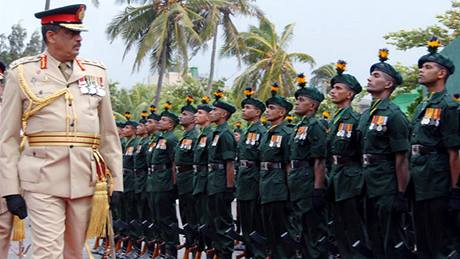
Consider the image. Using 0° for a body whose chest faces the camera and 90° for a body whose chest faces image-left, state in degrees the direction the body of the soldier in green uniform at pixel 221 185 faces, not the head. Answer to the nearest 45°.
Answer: approximately 45°

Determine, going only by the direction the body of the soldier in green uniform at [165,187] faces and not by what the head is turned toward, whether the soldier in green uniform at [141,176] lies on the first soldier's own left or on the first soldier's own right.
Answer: on the first soldier's own right

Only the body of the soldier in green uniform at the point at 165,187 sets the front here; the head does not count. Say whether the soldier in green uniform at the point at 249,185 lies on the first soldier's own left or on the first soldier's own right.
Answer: on the first soldier's own left

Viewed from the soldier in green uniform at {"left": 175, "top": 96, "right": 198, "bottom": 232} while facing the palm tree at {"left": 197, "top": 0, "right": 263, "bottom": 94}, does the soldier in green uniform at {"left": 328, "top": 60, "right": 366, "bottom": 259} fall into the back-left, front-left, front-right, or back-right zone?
back-right

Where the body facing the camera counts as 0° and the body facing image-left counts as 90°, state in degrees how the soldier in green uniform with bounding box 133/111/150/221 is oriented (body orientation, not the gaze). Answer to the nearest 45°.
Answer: approximately 45°

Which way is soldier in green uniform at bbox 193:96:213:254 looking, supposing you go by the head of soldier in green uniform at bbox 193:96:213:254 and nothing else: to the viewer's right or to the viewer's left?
to the viewer's left

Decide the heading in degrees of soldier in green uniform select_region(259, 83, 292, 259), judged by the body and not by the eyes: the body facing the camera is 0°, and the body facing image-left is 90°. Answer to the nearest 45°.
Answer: approximately 45°

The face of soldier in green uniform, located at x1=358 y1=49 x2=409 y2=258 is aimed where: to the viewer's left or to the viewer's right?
to the viewer's left
